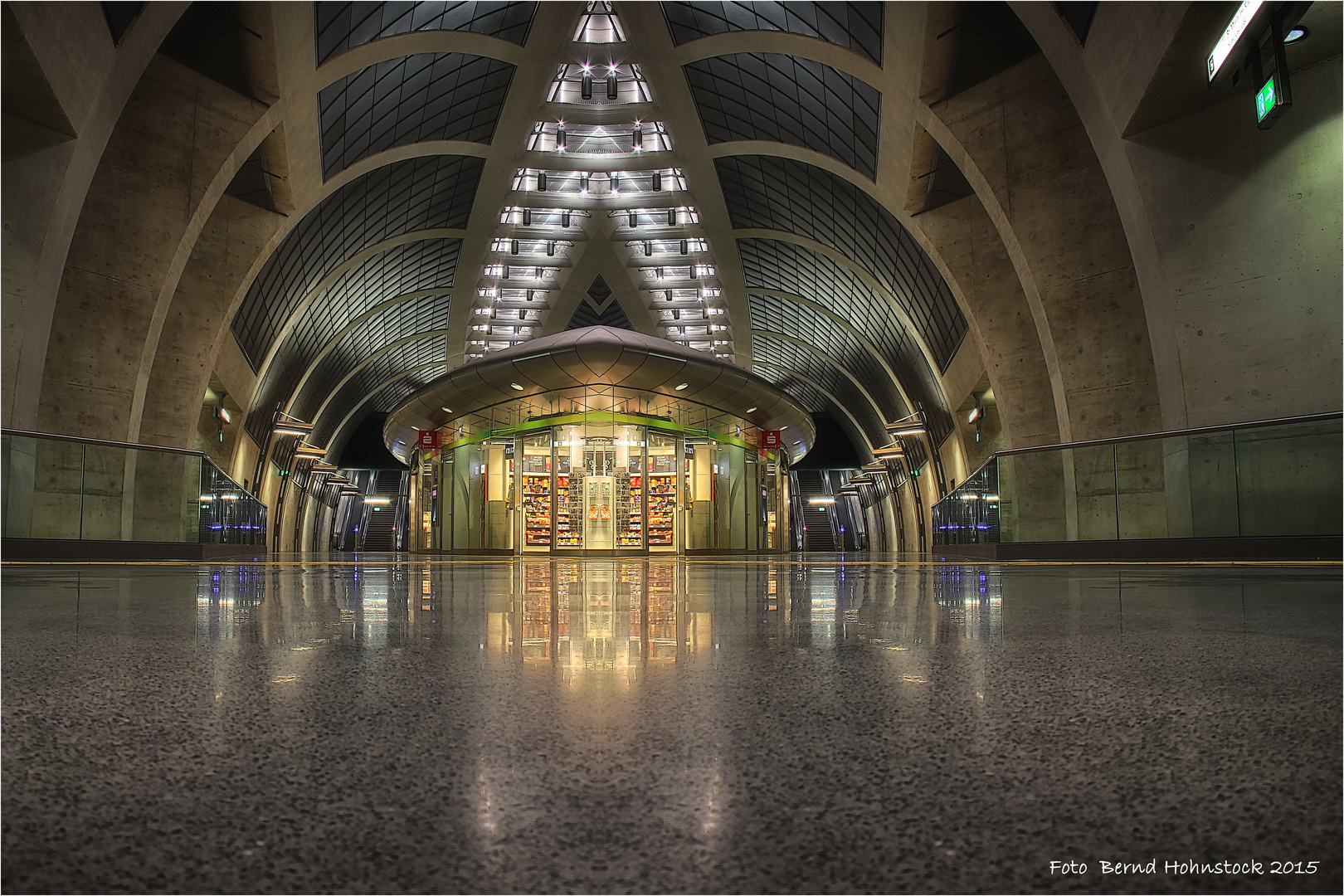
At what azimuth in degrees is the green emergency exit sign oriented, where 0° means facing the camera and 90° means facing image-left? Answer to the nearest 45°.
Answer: approximately 45°

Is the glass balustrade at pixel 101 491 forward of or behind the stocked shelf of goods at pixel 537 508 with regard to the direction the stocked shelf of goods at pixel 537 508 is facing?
forward

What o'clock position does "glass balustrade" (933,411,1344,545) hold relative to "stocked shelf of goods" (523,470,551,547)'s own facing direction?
The glass balustrade is roughly at 11 o'clock from the stocked shelf of goods.

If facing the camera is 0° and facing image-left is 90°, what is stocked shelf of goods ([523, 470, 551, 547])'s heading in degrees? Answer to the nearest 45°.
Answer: approximately 0°
